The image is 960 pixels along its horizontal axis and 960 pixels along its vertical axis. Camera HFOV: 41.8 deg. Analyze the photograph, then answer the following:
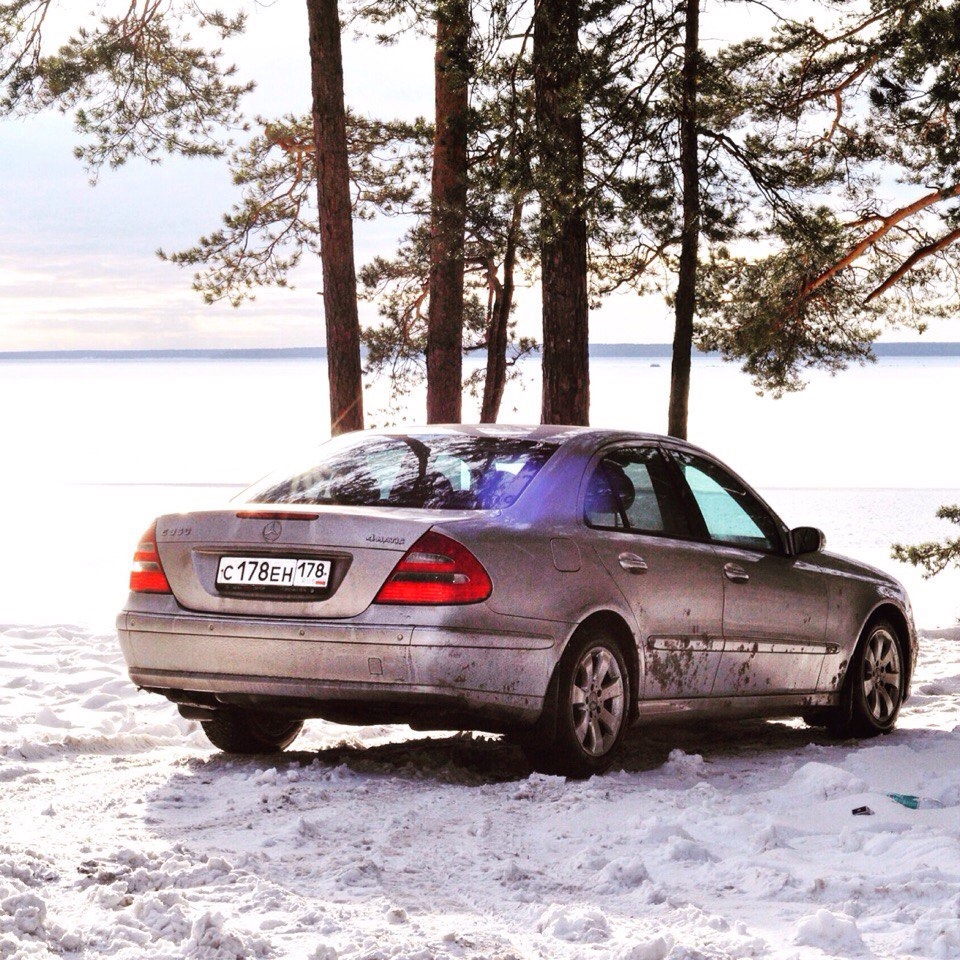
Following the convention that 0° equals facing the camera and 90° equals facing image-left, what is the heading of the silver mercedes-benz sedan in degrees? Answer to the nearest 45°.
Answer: approximately 225°
